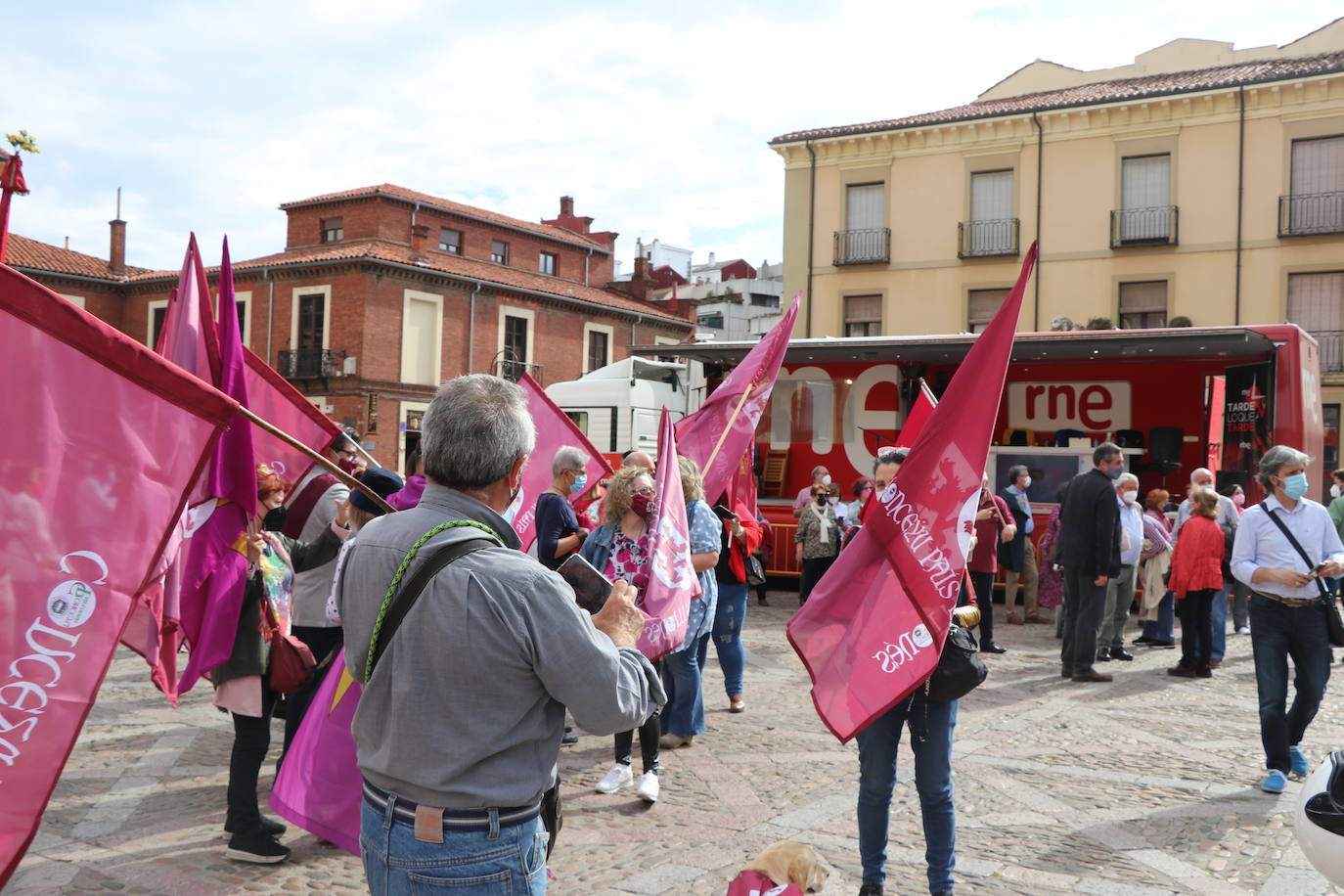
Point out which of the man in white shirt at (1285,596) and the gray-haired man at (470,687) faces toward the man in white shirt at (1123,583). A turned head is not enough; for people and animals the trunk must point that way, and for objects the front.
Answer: the gray-haired man

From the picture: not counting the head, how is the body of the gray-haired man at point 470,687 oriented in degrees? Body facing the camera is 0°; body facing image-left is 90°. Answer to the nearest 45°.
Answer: approximately 225°

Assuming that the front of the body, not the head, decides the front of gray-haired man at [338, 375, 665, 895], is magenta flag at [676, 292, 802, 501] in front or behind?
in front

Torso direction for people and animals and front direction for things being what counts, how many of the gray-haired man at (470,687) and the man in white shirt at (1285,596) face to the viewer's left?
0

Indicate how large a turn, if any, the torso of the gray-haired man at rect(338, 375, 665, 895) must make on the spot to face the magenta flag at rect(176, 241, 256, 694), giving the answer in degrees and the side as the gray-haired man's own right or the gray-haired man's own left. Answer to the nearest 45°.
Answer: approximately 90° to the gray-haired man's own left

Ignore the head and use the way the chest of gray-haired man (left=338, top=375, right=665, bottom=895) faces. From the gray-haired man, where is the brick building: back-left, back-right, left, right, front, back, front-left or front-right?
front-left

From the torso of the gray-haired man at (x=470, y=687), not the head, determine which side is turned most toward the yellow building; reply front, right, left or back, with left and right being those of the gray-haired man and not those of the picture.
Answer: front

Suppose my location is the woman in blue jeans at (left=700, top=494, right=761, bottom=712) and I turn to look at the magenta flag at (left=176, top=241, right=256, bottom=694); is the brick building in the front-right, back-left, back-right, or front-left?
back-right

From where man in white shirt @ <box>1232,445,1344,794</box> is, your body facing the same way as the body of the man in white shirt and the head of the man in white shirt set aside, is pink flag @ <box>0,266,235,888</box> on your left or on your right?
on your right

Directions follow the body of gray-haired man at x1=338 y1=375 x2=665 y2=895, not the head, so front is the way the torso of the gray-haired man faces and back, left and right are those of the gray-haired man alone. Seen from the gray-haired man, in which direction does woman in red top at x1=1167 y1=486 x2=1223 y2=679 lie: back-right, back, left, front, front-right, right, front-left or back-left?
front

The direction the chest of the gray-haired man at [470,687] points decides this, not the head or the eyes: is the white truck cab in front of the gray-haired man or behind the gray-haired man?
in front

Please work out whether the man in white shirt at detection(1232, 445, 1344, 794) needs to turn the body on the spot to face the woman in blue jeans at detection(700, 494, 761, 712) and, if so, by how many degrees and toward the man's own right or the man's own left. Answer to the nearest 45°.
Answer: approximately 135° to the man's own right

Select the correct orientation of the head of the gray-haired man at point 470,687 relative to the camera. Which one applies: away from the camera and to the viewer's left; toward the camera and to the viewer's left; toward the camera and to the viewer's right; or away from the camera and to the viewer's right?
away from the camera and to the viewer's right

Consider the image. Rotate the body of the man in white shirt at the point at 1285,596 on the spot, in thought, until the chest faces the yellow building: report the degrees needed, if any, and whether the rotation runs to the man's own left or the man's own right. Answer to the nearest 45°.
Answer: approximately 135° to the man's own left

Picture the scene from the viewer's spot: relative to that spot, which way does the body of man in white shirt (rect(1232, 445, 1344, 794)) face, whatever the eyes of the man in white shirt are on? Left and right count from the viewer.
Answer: facing the viewer and to the right of the viewer

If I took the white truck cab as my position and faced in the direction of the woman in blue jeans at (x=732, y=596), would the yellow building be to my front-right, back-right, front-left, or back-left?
back-left
